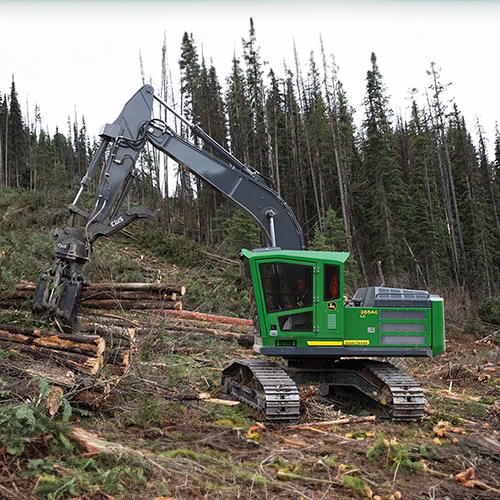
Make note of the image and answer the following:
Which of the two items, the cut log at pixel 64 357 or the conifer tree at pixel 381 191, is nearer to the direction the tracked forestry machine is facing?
the cut log

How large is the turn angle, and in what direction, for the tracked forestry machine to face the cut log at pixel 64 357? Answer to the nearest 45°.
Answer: approximately 45° to its left

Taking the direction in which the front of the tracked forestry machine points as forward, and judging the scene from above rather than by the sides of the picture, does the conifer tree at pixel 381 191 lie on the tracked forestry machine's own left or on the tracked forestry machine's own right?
on the tracked forestry machine's own right

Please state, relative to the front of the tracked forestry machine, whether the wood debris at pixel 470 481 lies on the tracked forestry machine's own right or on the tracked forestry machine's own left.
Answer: on the tracked forestry machine's own left

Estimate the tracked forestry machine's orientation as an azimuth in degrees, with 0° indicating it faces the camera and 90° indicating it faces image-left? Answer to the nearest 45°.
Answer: approximately 90°

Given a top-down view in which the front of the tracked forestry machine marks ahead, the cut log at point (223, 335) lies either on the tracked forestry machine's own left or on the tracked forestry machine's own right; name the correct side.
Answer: on the tracked forestry machine's own right

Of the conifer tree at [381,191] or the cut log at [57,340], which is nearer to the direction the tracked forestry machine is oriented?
the cut log

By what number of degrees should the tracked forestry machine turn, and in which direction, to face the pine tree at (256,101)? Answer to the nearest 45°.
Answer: approximately 90° to its right
